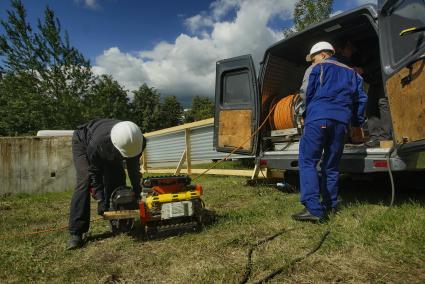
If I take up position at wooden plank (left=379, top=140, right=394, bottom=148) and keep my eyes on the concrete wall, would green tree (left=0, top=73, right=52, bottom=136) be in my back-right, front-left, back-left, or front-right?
front-right

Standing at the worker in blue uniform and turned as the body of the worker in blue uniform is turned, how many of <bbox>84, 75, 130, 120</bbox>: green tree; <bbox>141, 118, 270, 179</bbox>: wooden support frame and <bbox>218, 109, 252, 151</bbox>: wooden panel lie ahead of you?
3

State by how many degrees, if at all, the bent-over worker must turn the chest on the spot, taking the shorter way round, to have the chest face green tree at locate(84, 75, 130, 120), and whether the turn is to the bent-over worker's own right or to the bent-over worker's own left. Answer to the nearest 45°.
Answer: approximately 135° to the bent-over worker's own left

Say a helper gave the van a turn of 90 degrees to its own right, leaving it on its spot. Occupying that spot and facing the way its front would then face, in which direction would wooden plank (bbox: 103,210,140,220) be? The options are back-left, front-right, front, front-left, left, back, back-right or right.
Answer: right

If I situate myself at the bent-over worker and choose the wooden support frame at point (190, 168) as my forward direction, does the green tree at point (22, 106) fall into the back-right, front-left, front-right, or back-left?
front-left

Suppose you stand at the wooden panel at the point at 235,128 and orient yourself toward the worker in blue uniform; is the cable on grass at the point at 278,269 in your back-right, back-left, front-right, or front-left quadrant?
front-right

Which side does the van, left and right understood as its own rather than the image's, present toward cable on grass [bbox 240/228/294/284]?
back

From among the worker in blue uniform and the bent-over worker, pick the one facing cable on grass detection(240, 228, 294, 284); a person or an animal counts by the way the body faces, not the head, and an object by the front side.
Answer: the bent-over worker

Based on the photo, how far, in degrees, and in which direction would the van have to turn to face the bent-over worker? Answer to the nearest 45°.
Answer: approximately 180°

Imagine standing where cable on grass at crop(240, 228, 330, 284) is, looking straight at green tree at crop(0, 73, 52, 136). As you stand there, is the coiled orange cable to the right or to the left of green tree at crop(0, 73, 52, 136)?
right

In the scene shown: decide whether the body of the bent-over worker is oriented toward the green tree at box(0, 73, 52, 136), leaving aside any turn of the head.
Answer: no

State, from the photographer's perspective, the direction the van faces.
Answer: facing away from the viewer and to the right of the viewer

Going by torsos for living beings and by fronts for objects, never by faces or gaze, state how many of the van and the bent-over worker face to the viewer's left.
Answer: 0

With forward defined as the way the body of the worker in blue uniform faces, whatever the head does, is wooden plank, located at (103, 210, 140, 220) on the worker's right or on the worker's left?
on the worker's left
